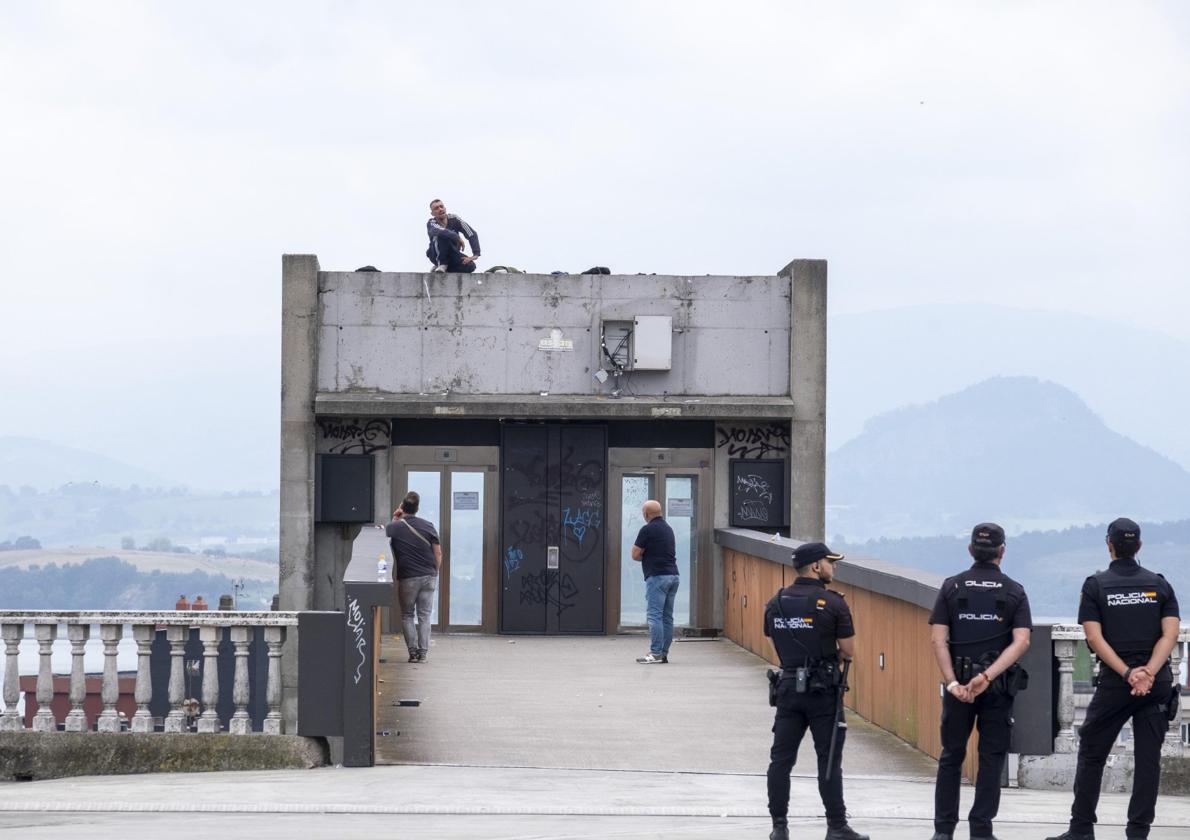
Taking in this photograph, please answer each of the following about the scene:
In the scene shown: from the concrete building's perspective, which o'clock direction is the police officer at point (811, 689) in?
The police officer is roughly at 12 o'clock from the concrete building.

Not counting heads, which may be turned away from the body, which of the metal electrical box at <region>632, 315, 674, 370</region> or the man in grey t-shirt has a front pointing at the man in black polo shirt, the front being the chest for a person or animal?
the metal electrical box

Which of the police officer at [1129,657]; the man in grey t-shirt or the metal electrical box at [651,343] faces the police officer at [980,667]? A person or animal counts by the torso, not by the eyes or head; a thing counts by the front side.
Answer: the metal electrical box

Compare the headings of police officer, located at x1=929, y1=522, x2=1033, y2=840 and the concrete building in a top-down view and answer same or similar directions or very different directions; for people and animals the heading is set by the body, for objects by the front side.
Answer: very different directions

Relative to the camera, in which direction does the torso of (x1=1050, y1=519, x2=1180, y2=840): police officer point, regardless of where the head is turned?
away from the camera

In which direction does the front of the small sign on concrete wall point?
toward the camera

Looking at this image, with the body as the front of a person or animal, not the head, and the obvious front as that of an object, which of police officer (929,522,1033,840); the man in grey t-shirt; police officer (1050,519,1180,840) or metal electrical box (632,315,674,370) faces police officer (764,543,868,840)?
the metal electrical box

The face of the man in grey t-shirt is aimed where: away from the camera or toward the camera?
away from the camera

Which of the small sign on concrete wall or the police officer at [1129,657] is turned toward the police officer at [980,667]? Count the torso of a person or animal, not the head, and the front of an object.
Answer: the small sign on concrete wall

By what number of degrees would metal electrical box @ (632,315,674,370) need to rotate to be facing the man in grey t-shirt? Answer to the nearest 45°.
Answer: approximately 45° to its right

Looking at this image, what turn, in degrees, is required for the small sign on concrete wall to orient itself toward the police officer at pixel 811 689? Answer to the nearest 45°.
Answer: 0° — it already faces them

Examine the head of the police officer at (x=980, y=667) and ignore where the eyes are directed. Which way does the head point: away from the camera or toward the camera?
away from the camera

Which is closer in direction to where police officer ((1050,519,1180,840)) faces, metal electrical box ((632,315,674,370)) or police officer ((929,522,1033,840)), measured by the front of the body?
the metal electrical box

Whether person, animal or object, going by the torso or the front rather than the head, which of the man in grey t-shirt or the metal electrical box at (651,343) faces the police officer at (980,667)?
the metal electrical box

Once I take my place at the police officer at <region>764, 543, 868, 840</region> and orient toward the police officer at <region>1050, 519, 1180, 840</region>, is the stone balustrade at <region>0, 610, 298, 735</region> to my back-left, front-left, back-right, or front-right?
back-left

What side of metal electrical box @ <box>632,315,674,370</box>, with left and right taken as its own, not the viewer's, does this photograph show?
front

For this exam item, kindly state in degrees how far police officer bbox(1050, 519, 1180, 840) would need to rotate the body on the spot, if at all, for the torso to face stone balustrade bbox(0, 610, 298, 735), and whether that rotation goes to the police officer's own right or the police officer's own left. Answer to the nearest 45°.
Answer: approximately 90° to the police officer's own left

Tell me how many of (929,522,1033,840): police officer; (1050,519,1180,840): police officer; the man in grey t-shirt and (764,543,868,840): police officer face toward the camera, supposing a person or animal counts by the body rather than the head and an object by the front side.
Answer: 0

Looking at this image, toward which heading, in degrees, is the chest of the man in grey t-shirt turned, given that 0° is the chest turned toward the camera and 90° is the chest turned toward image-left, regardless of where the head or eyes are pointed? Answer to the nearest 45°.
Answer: approximately 180°
